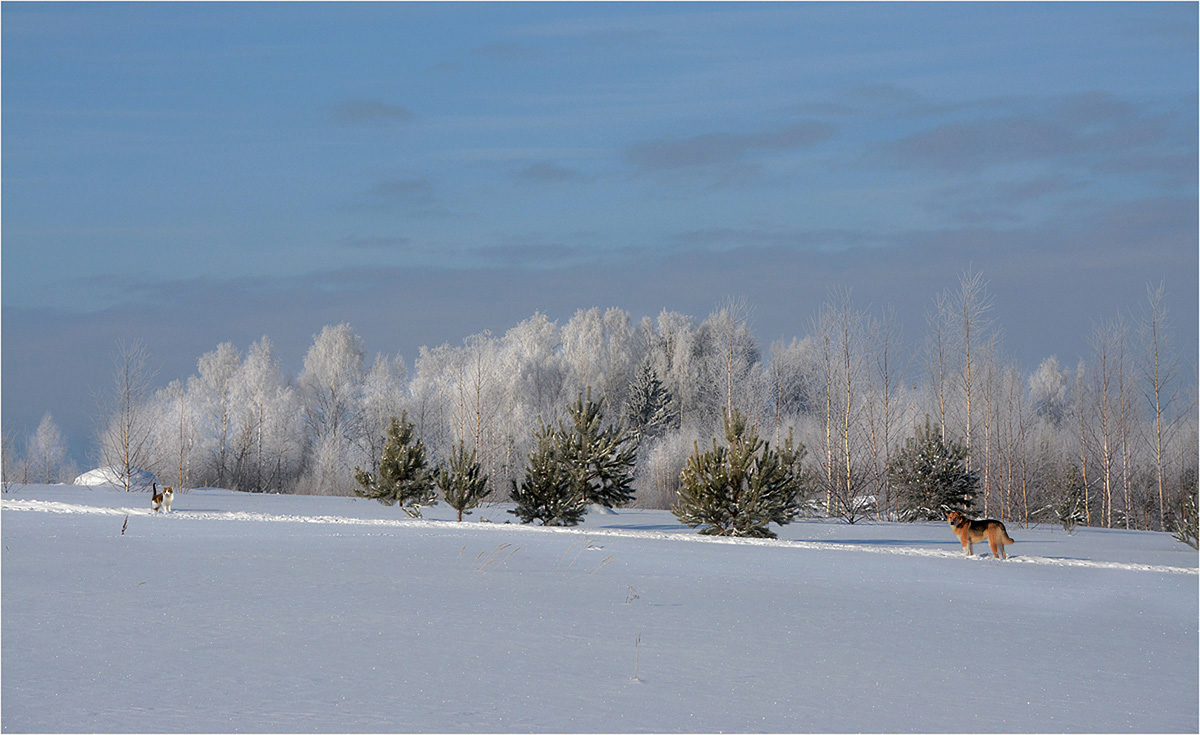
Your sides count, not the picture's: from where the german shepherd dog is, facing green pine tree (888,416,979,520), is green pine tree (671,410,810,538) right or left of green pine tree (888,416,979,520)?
left

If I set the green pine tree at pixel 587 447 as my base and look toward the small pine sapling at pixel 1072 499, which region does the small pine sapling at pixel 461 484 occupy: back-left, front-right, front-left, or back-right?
back-right

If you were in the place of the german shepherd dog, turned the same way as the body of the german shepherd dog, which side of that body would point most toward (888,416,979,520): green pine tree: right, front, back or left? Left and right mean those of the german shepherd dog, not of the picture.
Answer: right

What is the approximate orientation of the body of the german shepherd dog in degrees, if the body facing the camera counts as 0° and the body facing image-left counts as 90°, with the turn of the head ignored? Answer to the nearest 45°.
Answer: approximately 90°

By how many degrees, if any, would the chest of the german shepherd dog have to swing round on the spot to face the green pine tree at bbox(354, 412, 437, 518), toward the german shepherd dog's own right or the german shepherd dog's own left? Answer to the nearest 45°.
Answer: approximately 45° to the german shepherd dog's own right

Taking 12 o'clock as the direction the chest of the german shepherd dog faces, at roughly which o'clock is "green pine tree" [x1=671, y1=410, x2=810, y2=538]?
The green pine tree is roughly at 1 o'clock from the german shepherd dog.

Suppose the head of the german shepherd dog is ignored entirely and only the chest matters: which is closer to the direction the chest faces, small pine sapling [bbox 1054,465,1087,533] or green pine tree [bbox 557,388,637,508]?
the green pine tree
